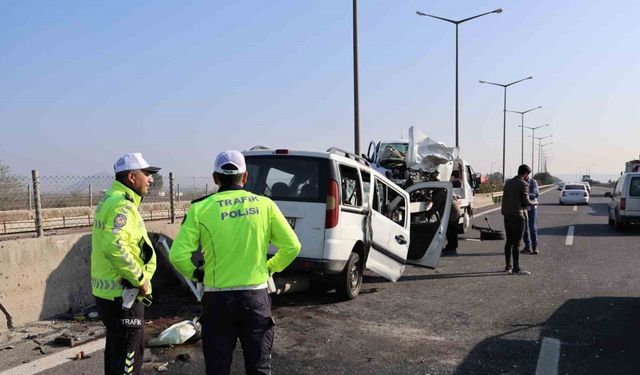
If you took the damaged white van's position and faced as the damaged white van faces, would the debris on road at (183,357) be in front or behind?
behind

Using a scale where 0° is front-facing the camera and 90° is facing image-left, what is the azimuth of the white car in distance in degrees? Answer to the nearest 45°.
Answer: approximately 180°

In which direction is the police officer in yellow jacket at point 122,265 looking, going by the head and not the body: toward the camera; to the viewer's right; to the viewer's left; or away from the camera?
to the viewer's right

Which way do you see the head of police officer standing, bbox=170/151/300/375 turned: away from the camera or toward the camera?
away from the camera

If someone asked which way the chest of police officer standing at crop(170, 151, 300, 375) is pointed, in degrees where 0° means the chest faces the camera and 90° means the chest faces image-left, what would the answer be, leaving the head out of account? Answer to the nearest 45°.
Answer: approximately 180°

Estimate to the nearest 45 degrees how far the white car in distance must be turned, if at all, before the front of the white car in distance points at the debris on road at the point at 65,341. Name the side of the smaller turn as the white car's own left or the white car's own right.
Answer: approximately 180°

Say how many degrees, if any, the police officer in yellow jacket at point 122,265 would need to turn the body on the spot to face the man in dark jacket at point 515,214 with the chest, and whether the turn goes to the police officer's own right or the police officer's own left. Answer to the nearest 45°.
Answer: approximately 45° to the police officer's own left

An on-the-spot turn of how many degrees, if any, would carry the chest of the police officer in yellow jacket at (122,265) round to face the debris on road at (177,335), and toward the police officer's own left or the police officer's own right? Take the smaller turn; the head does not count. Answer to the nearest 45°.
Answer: approximately 90° to the police officer's own left

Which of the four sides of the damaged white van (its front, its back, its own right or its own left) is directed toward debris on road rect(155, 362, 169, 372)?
back

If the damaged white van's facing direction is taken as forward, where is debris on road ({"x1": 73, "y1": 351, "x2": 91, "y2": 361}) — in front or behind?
behind

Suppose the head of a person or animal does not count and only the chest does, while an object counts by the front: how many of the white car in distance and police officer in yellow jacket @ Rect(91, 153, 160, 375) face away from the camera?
1

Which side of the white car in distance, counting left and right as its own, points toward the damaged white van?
back

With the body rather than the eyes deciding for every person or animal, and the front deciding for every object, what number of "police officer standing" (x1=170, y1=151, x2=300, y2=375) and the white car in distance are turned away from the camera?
2

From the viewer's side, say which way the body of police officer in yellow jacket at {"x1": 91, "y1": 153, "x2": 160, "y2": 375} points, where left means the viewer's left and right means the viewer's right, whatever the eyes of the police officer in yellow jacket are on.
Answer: facing to the right of the viewer

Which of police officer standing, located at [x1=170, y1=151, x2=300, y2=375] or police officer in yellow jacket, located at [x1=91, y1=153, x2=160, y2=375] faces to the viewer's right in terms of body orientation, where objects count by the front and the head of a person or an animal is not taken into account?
the police officer in yellow jacket
